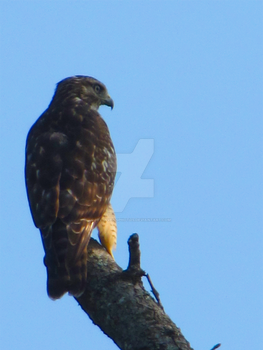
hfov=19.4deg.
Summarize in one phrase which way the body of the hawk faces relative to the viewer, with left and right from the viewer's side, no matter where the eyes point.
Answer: facing away from the viewer and to the right of the viewer
